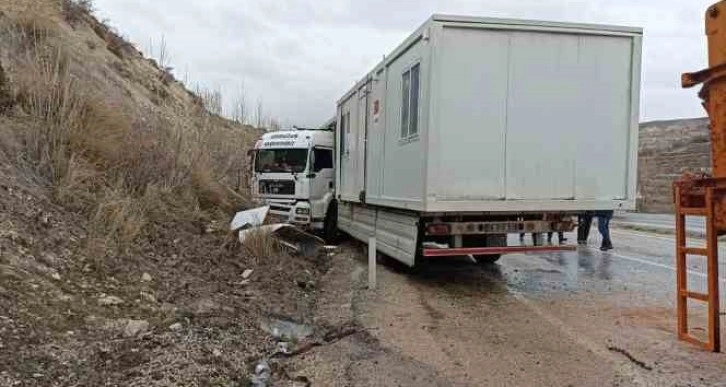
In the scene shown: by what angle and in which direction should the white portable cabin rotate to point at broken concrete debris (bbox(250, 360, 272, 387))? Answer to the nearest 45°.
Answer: approximately 45° to its left

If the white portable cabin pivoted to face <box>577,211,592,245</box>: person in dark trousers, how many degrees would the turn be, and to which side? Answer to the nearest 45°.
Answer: approximately 135° to its right

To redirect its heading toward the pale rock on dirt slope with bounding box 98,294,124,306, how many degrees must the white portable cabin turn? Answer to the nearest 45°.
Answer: approximately 45° to its left
